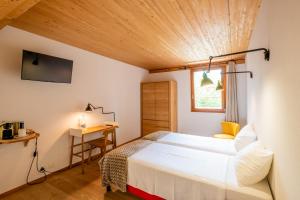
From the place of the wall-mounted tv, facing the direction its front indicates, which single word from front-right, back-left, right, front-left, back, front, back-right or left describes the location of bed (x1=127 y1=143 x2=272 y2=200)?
front

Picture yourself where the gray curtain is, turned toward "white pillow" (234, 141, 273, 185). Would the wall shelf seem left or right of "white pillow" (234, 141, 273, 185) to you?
right

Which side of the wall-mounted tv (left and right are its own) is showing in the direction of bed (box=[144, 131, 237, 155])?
front

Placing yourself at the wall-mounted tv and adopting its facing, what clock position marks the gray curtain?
The gray curtain is roughly at 11 o'clock from the wall-mounted tv.

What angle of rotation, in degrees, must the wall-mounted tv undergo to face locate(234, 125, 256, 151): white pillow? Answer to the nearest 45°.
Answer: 0° — it already faces it

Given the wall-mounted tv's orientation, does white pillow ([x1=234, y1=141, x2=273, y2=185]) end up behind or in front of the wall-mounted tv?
in front

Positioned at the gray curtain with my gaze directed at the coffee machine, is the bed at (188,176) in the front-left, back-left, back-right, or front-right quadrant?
front-left
